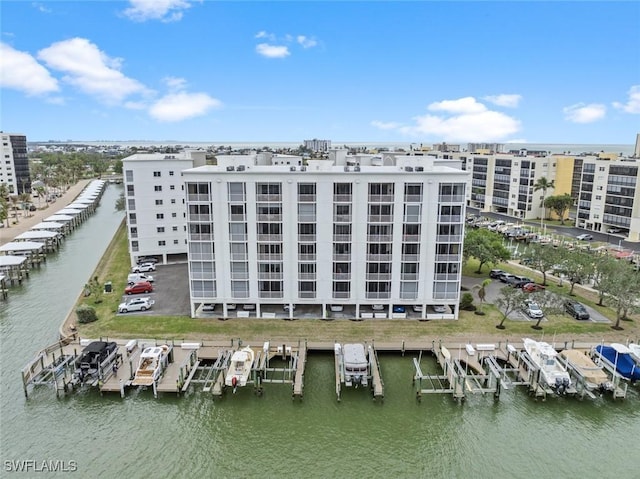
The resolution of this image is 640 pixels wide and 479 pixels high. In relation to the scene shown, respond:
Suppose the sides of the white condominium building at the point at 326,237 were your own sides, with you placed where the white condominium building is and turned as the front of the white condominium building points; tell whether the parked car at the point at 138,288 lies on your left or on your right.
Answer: on your right

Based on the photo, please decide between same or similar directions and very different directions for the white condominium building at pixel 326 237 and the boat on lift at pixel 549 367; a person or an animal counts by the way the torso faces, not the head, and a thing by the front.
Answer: very different directions

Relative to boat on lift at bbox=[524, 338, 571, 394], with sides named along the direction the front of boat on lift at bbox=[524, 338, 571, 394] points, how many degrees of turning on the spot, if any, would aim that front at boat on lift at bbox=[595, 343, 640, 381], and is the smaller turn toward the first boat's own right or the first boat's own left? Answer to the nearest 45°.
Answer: approximately 90° to the first boat's own right

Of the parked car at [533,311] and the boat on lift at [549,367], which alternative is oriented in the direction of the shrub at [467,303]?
the boat on lift

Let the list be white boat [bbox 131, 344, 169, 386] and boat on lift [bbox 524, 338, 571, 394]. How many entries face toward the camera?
0

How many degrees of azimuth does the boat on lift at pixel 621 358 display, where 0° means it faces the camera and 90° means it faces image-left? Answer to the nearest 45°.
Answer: approximately 135°

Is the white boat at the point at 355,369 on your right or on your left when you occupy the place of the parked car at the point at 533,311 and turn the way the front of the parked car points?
on your right

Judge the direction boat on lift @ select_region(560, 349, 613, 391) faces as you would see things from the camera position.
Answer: facing away from the viewer and to the left of the viewer

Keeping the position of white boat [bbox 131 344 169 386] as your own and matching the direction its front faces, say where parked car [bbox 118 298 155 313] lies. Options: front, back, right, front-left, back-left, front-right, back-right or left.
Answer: front-left

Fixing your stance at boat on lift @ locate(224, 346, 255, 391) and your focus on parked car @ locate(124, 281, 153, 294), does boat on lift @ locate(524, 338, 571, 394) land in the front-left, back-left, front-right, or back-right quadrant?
back-right

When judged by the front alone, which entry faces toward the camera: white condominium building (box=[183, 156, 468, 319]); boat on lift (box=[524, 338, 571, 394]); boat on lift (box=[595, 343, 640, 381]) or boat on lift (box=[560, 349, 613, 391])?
the white condominium building

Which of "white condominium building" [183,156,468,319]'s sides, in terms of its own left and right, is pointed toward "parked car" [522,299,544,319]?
left

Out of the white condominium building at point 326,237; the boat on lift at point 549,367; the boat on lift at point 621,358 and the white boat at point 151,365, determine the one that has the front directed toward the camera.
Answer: the white condominium building

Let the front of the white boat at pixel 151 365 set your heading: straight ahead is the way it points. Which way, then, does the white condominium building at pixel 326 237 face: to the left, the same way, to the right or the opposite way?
the opposite way

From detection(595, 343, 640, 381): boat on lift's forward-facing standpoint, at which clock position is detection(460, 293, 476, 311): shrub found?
The shrub is roughly at 11 o'clock from the boat on lift.

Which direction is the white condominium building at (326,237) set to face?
toward the camera
